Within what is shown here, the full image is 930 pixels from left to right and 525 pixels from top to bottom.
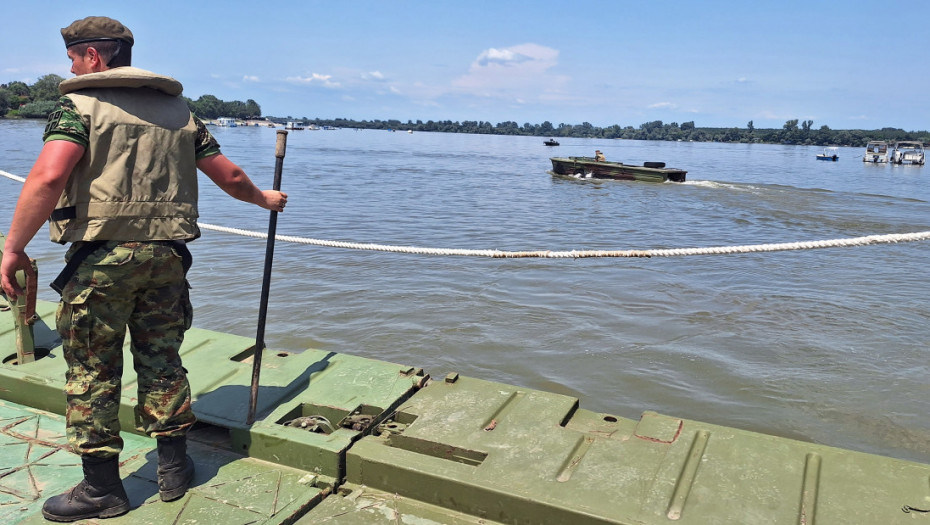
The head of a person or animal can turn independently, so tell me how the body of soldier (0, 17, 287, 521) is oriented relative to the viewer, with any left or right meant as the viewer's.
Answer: facing away from the viewer and to the left of the viewer

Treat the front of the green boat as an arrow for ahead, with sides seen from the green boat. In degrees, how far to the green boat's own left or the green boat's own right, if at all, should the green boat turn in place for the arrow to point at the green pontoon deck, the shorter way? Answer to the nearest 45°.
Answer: approximately 90° to the green boat's own left

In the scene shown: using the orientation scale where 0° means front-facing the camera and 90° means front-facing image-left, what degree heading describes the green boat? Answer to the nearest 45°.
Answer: approximately 90°

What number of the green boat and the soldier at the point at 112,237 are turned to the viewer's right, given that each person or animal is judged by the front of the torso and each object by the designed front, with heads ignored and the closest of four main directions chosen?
0

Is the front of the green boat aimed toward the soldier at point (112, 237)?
no
